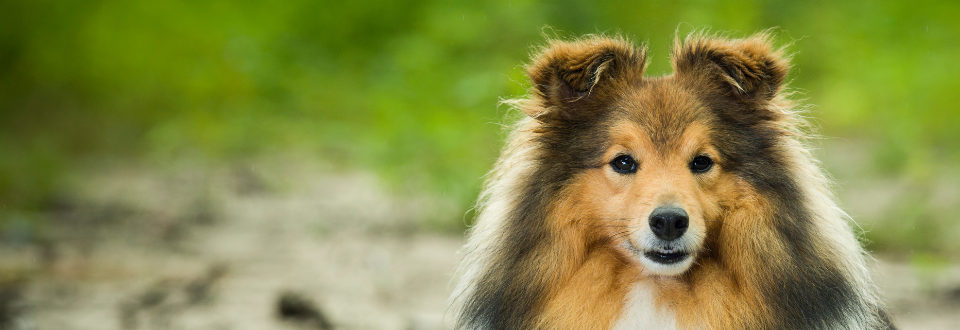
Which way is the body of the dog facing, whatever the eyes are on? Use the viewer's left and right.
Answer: facing the viewer
